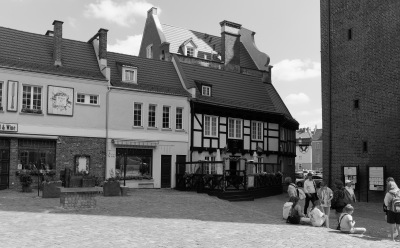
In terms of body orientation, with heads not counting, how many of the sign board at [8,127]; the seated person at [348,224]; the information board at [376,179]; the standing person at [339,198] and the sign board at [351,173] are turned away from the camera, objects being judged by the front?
1

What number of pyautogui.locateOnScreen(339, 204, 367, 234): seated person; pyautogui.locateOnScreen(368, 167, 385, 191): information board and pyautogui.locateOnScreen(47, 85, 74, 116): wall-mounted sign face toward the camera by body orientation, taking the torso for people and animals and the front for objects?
2

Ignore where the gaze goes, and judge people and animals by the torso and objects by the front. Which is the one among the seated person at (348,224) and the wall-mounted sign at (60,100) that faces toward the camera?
the wall-mounted sign

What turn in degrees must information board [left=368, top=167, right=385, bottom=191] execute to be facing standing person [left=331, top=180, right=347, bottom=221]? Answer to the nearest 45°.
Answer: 0° — it already faces them

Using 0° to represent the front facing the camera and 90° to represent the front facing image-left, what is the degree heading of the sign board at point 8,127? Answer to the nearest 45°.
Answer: approximately 0°

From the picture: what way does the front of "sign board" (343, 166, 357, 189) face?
toward the camera

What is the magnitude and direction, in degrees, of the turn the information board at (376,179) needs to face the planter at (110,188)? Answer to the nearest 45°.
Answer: approximately 45° to its right

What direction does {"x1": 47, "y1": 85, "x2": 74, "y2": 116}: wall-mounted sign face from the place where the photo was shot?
facing the viewer
